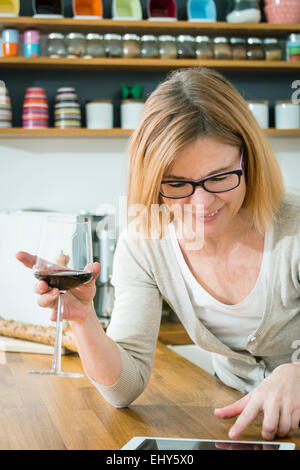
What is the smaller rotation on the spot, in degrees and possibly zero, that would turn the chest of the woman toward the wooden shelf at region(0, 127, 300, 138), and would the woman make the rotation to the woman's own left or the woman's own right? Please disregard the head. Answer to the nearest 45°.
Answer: approximately 180°

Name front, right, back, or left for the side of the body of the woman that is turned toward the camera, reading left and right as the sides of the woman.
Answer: front

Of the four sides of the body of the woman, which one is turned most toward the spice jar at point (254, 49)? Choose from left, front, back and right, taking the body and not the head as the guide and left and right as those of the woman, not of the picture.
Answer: back

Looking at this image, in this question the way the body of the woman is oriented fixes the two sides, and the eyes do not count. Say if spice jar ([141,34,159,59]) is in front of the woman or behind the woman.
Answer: behind

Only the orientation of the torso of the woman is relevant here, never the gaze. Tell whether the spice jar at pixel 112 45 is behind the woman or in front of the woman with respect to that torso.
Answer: behind

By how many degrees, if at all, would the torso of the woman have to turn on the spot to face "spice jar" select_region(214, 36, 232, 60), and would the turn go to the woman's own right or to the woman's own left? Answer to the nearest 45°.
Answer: approximately 180°

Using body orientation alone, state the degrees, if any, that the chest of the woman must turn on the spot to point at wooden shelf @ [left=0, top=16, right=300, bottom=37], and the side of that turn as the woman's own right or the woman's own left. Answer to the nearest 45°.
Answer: approximately 180°

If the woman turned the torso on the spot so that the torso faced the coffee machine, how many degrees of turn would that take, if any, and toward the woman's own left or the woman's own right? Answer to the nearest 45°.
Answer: approximately 180°

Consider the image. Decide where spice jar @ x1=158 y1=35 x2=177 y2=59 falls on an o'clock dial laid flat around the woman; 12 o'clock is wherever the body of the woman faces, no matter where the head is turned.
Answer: The spice jar is roughly at 6 o'clock from the woman.

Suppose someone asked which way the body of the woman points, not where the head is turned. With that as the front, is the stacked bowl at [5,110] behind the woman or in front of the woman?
behind

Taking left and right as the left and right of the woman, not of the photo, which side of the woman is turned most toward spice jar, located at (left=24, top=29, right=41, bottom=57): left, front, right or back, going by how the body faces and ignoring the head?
back
